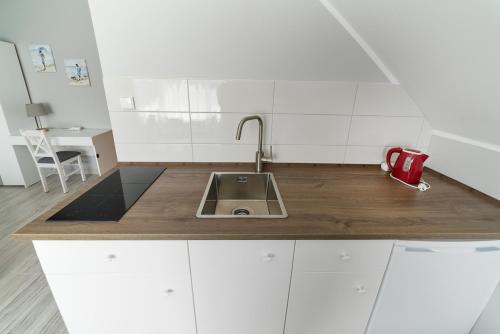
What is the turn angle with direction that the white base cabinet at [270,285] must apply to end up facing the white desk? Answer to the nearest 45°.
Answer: approximately 135° to its right

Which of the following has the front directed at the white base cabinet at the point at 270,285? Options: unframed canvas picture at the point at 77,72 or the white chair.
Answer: the unframed canvas picture

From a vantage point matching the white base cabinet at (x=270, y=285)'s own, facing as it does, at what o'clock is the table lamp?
The table lamp is roughly at 4 o'clock from the white base cabinet.

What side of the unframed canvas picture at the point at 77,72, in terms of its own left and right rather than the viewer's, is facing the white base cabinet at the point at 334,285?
front

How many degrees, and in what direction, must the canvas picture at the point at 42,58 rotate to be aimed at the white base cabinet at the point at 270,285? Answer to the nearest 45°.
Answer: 0° — it already faces it

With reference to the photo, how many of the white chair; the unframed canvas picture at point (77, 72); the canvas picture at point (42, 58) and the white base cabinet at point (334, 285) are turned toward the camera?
3

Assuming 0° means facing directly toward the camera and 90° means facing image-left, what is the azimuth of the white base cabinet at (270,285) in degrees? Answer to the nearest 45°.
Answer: approximately 0°

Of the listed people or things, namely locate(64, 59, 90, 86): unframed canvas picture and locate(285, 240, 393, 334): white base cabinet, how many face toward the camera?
2

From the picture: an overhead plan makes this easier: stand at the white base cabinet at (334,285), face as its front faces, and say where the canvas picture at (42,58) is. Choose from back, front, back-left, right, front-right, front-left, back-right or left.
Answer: right

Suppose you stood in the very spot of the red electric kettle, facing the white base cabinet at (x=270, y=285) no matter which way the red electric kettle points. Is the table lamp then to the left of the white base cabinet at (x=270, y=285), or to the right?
right

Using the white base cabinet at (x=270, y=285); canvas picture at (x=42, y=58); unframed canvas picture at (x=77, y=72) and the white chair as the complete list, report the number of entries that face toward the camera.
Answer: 3
